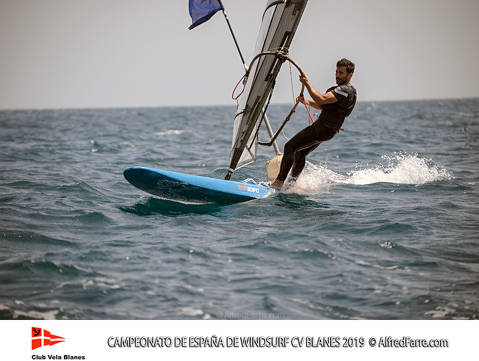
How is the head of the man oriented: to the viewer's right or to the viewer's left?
to the viewer's left

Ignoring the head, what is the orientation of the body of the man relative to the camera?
to the viewer's left

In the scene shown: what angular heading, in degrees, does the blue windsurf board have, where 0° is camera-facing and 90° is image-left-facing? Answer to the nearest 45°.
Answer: approximately 90°

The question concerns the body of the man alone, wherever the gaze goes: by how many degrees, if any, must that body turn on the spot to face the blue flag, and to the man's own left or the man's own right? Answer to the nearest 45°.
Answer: approximately 45° to the man's own right
